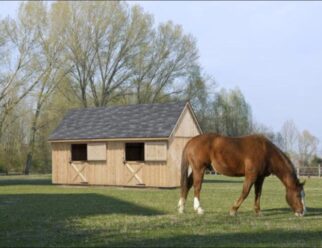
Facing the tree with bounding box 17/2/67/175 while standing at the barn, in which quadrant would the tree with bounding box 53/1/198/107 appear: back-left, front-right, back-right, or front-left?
front-right

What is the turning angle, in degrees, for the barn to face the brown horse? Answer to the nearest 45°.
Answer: approximately 45° to its left

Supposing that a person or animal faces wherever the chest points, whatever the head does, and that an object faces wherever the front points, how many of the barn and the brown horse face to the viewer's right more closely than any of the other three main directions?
1

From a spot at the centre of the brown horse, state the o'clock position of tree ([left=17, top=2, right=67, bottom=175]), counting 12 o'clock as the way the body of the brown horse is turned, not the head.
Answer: The tree is roughly at 8 o'clock from the brown horse.

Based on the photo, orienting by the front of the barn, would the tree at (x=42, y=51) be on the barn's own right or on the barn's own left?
on the barn's own right

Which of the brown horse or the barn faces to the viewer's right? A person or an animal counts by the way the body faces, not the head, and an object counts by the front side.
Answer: the brown horse

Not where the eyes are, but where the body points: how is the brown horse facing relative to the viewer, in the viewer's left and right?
facing to the right of the viewer

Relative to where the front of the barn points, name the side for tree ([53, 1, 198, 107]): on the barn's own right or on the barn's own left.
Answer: on the barn's own right

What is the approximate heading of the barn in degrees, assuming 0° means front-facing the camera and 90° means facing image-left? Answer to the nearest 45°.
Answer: approximately 45°
